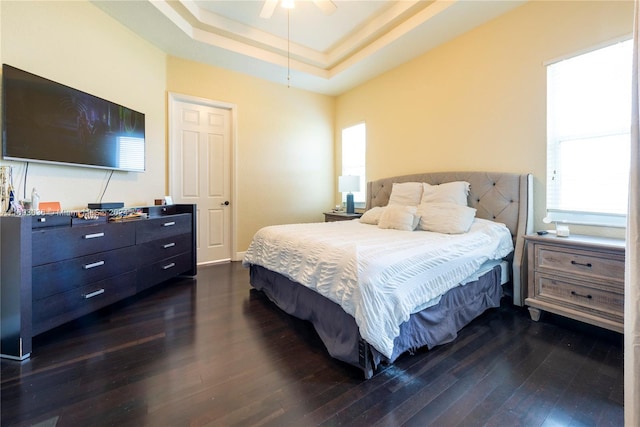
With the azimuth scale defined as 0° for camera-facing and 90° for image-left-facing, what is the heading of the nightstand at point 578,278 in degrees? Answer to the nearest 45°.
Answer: approximately 45°

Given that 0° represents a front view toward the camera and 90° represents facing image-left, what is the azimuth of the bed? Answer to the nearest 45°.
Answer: approximately 45°

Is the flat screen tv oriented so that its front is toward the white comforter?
yes

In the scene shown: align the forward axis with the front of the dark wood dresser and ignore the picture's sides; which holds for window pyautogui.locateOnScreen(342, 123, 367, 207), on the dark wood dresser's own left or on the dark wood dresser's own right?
on the dark wood dresser's own left

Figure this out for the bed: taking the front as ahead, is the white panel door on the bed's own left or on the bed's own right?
on the bed's own right

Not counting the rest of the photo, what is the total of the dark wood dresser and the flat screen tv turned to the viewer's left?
0

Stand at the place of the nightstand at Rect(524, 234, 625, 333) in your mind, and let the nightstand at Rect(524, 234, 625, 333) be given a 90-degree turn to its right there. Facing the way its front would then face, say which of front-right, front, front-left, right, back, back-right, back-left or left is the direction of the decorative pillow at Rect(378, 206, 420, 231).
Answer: front-left

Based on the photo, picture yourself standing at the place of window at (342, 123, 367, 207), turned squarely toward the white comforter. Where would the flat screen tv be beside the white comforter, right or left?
right

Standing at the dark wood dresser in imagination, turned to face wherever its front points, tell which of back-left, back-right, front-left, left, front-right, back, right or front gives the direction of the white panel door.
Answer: left

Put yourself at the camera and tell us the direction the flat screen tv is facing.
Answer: facing the viewer and to the right of the viewer

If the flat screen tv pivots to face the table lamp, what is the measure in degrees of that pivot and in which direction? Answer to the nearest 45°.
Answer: approximately 45° to its left

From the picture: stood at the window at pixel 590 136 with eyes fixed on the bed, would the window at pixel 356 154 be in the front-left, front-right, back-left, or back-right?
front-right

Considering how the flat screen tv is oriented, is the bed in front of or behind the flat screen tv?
in front

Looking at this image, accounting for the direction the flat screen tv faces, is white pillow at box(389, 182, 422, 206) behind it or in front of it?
in front
